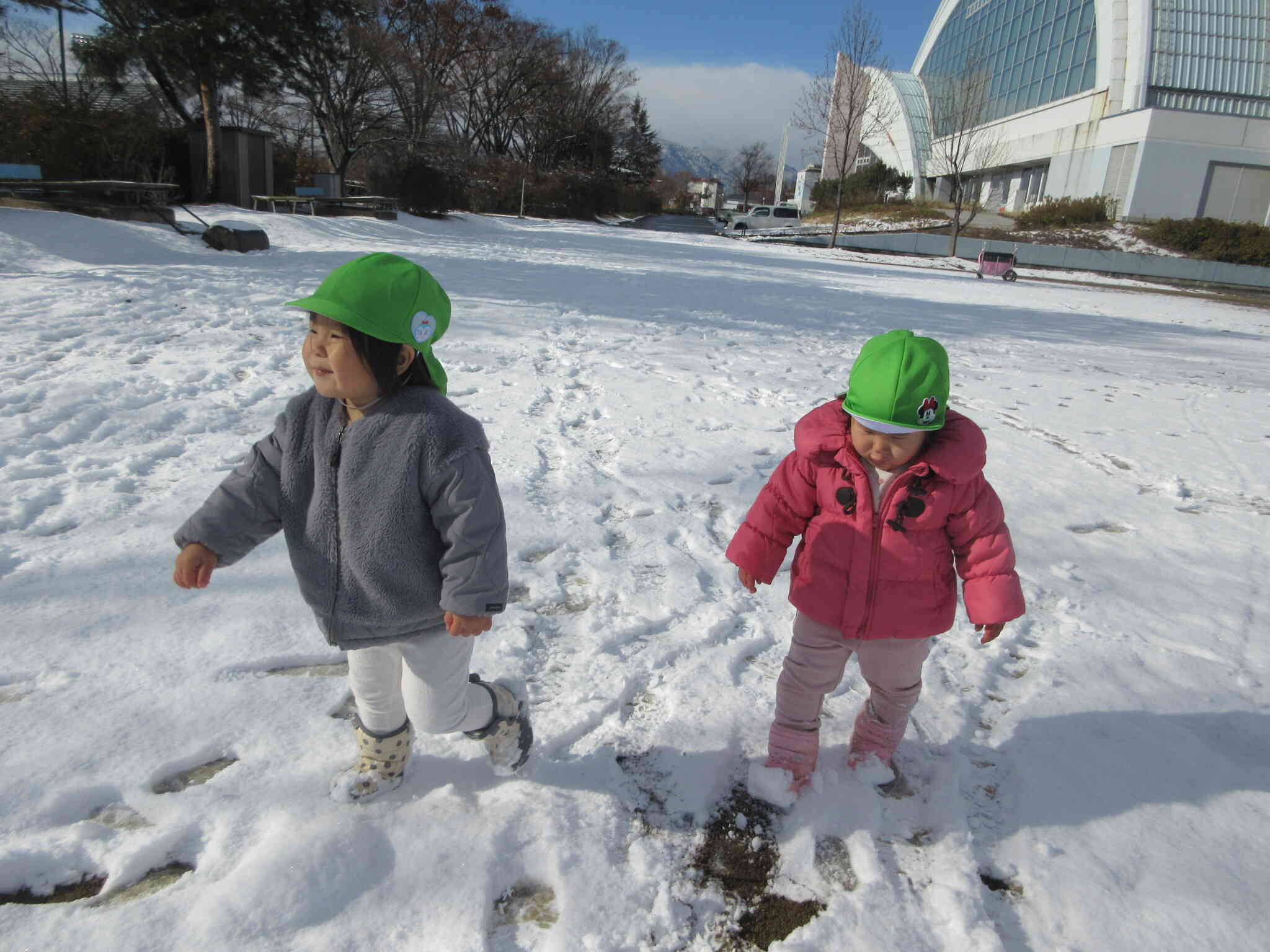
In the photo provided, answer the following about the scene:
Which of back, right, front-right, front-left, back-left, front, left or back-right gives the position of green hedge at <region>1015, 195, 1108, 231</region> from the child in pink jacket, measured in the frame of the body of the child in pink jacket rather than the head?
back

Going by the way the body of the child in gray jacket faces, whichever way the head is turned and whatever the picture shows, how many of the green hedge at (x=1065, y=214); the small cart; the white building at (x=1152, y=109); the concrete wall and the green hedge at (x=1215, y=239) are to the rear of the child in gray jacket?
5

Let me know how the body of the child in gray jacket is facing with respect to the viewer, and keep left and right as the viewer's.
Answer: facing the viewer and to the left of the viewer

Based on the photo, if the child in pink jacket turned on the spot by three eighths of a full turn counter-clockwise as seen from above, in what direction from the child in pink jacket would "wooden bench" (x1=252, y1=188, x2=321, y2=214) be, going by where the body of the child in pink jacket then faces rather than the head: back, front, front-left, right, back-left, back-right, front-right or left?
left

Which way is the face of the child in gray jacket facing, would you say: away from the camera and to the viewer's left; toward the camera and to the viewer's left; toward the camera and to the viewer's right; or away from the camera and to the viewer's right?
toward the camera and to the viewer's left

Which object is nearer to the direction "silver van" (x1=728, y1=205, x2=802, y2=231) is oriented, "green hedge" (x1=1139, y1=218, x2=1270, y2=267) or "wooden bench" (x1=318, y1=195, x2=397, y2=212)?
the wooden bench

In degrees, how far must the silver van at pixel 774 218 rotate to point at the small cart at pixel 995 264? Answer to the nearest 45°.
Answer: approximately 90° to its left

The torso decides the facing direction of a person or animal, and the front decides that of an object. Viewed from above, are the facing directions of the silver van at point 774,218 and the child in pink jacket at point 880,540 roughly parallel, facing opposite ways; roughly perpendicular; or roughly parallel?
roughly perpendicular

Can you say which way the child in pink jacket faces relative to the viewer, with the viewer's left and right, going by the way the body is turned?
facing the viewer

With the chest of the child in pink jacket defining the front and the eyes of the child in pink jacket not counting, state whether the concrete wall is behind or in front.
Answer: behind

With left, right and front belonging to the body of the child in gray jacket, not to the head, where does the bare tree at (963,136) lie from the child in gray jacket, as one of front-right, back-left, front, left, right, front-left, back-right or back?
back

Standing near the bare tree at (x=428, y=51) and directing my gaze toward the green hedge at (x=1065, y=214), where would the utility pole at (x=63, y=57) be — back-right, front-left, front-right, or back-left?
back-right

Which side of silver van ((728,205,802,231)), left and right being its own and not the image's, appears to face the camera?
left

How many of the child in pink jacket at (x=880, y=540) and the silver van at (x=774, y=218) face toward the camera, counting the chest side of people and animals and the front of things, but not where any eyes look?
1

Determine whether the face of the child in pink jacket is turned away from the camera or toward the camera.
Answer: toward the camera
